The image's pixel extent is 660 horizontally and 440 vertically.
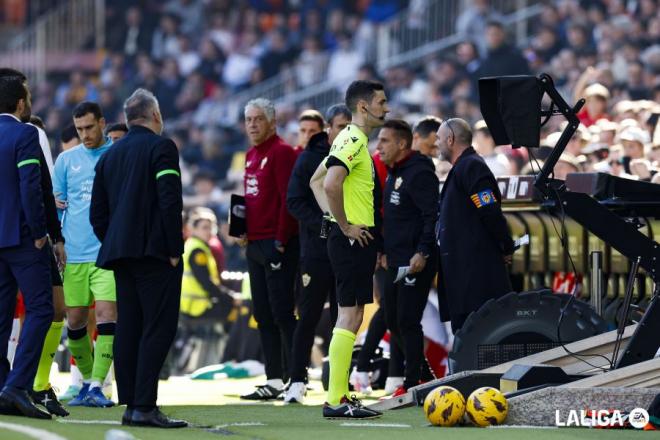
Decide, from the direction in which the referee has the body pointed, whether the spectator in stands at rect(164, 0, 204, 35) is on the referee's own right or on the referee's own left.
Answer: on the referee's own left

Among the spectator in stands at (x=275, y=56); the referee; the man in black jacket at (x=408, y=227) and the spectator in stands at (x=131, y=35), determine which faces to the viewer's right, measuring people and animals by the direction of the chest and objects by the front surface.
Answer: the referee

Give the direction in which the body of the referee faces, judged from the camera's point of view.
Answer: to the viewer's right

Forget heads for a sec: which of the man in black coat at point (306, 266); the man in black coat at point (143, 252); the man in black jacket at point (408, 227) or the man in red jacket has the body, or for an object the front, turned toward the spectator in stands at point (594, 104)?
the man in black coat at point (143, 252)

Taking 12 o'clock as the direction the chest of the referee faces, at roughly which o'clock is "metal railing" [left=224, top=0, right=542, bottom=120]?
The metal railing is roughly at 9 o'clock from the referee.

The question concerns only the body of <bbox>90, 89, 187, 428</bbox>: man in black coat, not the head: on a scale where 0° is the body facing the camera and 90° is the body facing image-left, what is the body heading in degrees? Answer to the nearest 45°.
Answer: approximately 225°

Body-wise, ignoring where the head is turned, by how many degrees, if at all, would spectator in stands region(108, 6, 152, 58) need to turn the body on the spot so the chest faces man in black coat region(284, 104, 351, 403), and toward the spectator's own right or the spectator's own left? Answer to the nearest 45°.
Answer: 0° — they already face them

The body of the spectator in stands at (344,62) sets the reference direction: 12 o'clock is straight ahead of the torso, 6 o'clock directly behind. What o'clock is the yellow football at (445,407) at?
The yellow football is roughly at 12 o'clock from the spectator in stands.

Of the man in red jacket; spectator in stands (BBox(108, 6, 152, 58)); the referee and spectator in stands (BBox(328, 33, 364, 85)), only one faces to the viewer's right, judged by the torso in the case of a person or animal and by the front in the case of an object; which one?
the referee

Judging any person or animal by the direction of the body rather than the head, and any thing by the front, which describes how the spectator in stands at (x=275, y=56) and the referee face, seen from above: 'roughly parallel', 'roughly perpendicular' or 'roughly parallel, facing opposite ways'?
roughly perpendicular

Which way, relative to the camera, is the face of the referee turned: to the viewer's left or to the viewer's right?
to the viewer's right
